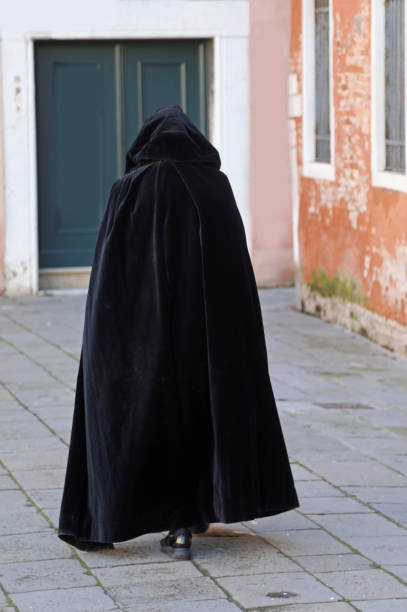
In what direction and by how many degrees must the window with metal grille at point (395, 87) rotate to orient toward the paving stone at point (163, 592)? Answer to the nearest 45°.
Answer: approximately 45° to its left

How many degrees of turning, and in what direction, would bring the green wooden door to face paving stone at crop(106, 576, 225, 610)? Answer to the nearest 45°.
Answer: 0° — it already faces it

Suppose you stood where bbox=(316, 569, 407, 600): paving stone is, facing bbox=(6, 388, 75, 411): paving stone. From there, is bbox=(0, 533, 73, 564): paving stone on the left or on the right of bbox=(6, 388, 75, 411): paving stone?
left

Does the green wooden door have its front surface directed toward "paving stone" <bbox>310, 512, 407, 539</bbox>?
yes

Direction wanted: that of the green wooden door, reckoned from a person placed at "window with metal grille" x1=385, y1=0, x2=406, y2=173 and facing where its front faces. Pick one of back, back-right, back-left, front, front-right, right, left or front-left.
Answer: right

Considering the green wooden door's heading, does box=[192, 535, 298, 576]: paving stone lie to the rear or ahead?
ahead

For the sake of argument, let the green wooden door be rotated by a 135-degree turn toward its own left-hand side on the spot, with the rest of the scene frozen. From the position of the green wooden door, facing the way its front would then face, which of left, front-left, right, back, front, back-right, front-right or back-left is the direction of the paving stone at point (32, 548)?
back-right

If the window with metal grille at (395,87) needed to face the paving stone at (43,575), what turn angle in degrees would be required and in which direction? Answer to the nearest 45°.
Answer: approximately 45° to its left

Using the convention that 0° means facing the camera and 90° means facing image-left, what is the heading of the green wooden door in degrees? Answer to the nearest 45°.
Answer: approximately 0°

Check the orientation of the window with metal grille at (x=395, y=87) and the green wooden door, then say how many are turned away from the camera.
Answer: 0

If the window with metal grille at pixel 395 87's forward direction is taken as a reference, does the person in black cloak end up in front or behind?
in front

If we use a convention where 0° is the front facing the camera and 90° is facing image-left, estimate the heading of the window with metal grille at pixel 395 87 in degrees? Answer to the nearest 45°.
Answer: approximately 45°

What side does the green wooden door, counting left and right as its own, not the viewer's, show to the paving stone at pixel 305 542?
front
